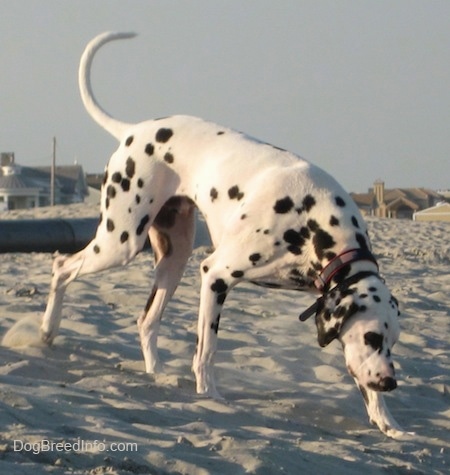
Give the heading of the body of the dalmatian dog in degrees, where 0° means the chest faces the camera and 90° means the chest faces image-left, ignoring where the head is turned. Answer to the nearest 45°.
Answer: approximately 315°
